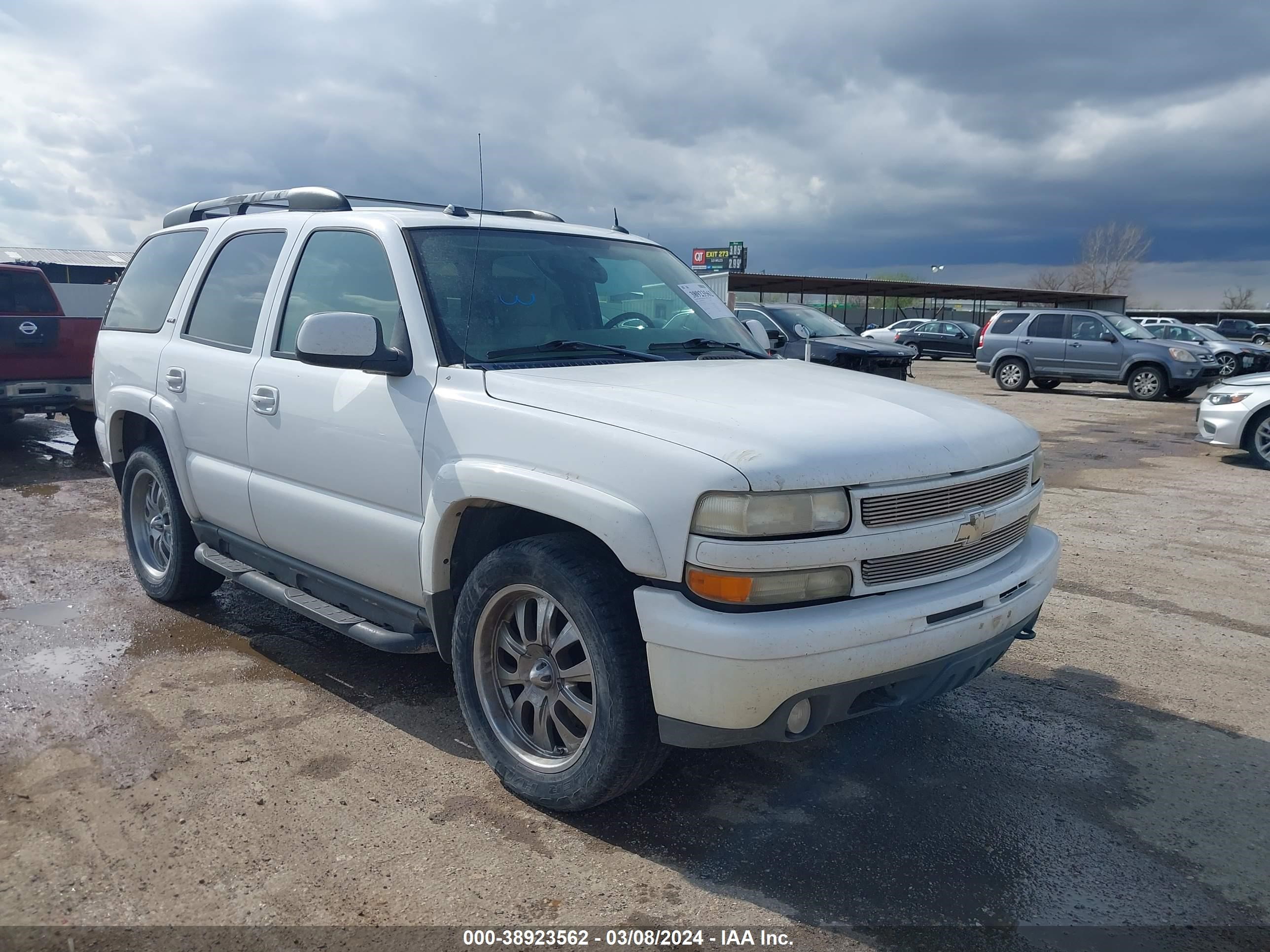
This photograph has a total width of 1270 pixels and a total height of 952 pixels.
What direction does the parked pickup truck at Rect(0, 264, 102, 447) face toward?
away from the camera

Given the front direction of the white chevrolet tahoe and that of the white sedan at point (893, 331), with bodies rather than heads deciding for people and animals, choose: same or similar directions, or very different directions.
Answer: very different directions

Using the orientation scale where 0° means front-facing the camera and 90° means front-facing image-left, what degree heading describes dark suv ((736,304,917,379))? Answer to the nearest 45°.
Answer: approximately 315°

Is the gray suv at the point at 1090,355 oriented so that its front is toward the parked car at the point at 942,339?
no

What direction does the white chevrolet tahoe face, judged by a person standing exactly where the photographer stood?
facing the viewer and to the right of the viewer

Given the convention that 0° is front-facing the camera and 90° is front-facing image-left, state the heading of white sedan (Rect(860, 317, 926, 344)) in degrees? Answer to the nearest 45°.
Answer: approximately 90°

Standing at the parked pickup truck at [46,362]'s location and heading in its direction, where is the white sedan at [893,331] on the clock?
The white sedan is roughly at 2 o'clock from the parked pickup truck.

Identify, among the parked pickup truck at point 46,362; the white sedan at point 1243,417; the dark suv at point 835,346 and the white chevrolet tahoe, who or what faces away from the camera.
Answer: the parked pickup truck

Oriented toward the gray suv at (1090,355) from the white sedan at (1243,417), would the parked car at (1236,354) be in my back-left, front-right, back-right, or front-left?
front-right

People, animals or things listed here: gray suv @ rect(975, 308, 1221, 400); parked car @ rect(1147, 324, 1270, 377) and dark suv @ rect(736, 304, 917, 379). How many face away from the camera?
0

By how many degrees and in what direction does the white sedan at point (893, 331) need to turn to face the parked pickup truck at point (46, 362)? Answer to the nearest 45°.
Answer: approximately 90° to its left

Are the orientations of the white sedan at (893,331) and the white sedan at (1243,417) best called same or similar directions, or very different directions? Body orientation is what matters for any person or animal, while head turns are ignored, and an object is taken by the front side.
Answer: same or similar directions

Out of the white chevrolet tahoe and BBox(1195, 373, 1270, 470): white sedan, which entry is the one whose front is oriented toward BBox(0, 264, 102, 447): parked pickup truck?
the white sedan

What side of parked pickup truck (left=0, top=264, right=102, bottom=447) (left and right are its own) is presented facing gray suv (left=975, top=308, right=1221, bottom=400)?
right

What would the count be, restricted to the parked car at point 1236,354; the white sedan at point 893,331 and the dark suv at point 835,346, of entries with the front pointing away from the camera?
0

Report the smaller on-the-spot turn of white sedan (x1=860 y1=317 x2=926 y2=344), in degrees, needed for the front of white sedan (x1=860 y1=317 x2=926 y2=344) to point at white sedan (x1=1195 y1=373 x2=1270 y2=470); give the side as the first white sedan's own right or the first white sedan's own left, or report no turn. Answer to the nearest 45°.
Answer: approximately 90° to the first white sedan's own left

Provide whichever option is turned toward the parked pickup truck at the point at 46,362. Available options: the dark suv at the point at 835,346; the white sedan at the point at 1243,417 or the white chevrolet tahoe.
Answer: the white sedan

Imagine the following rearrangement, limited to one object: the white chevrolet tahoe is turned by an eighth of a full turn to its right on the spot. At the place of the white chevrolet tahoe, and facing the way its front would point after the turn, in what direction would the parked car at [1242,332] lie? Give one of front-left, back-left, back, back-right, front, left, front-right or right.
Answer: back-left
